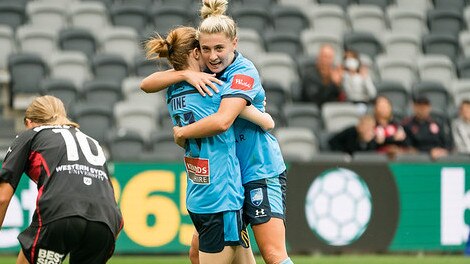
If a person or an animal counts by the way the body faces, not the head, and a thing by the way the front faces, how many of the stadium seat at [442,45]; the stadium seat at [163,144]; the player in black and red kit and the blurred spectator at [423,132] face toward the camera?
3

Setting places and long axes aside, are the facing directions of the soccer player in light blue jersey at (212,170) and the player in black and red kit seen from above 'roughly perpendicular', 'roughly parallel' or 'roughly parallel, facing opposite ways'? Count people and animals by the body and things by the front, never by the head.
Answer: roughly perpendicular

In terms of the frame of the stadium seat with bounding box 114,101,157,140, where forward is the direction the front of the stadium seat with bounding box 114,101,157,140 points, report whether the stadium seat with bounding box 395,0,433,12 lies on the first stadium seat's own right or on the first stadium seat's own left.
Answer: on the first stadium seat's own left

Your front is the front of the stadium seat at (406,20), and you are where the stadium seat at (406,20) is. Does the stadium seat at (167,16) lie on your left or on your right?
on your right

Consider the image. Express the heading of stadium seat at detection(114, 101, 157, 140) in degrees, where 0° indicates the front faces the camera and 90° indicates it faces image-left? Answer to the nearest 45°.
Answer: approximately 0°

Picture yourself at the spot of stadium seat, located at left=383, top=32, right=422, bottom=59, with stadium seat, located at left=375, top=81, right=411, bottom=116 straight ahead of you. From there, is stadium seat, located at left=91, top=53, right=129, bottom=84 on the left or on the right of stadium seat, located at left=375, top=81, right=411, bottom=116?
right
